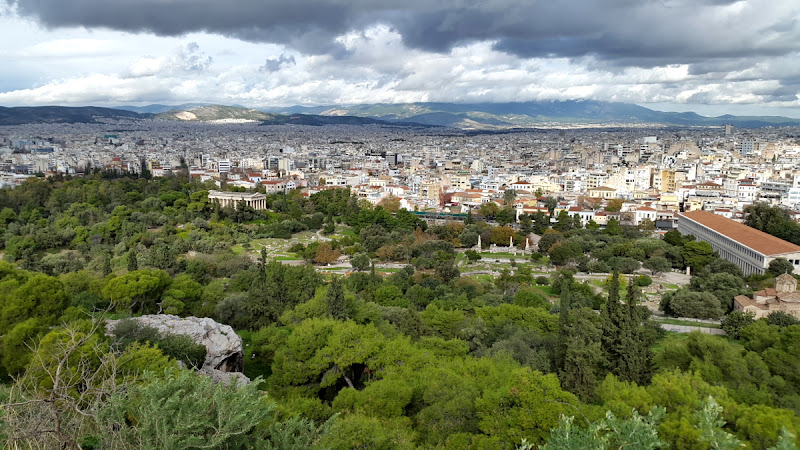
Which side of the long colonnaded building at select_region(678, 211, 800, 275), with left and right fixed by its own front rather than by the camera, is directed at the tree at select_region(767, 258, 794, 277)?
left

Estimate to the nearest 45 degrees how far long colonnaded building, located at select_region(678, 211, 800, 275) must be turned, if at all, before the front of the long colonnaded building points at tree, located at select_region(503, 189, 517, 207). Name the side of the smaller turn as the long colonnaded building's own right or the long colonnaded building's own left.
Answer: approximately 90° to the long colonnaded building's own right

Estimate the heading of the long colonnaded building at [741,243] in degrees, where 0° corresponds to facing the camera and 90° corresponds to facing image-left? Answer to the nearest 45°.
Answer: approximately 45°

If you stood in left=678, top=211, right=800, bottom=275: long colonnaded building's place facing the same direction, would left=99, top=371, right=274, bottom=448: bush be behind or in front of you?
in front

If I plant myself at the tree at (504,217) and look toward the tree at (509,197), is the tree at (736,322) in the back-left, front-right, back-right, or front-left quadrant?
back-right

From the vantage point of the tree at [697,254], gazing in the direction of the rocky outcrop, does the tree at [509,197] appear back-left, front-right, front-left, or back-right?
back-right

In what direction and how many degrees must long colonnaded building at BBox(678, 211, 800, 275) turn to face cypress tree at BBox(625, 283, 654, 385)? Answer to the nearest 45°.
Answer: approximately 45° to its left

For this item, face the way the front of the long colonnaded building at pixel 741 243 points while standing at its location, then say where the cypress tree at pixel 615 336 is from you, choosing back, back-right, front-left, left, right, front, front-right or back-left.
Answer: front-left

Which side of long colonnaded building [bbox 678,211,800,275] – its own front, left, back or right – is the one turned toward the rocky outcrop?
front

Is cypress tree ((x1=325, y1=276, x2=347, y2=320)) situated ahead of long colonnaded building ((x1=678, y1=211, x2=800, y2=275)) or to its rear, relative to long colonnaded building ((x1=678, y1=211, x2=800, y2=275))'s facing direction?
ahead

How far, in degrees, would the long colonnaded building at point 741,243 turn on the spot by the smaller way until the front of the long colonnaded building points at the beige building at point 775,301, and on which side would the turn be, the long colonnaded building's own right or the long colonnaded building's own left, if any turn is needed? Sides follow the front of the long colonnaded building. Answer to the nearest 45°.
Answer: approximately 45° to the long colonnaded building's own left

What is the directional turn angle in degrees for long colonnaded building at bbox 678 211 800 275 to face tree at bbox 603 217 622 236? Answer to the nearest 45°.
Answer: approximately 90° to its right
